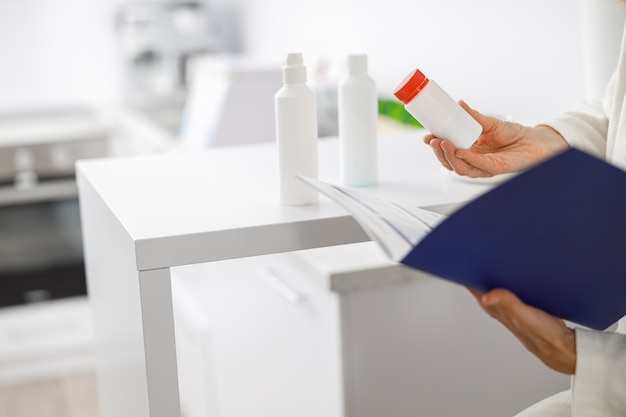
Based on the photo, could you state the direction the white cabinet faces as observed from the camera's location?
facing the viewer and to the left of the viewer
